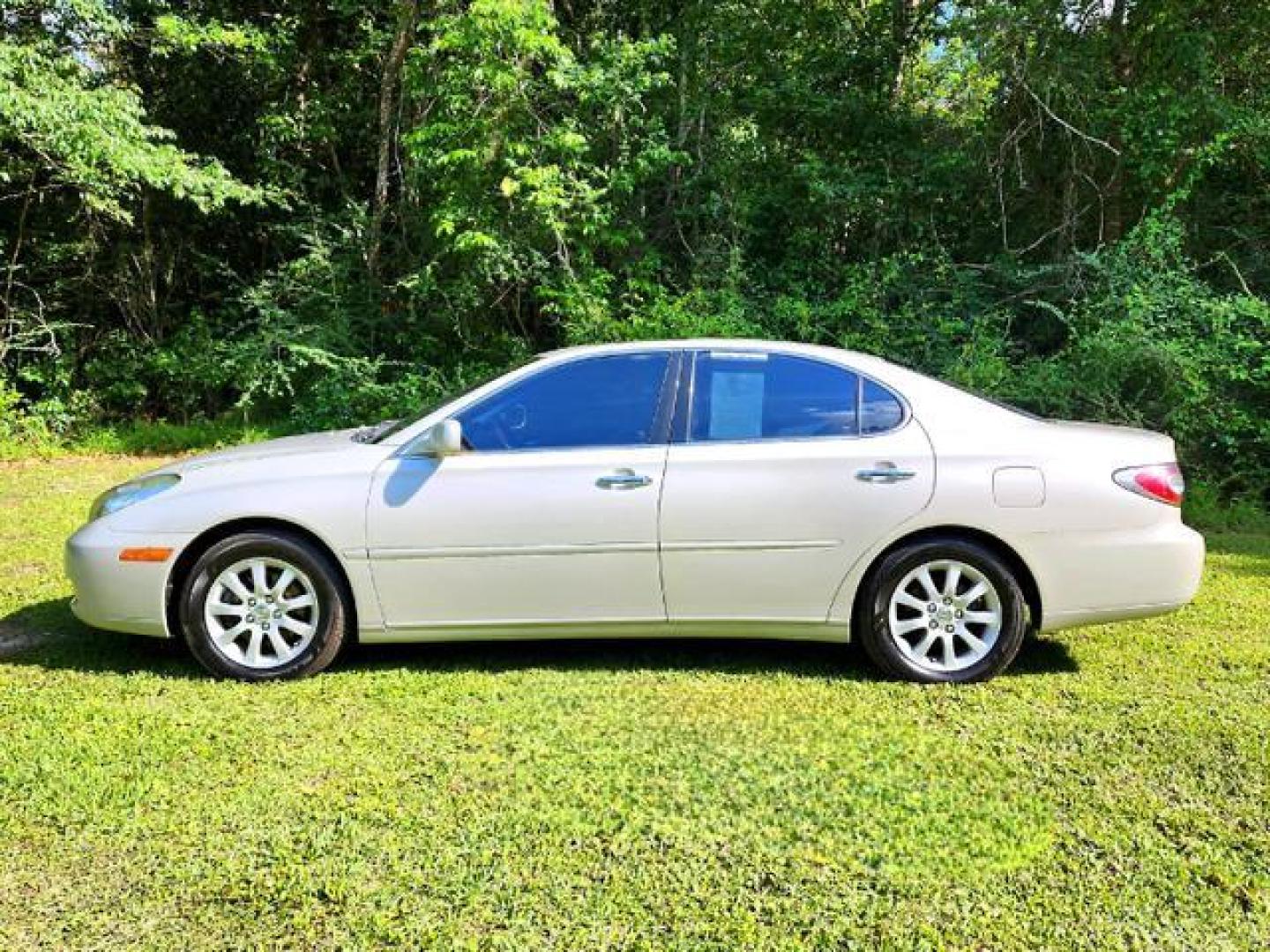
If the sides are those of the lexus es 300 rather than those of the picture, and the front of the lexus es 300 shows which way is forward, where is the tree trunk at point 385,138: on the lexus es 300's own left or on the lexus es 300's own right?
on the lexus es 300's own right

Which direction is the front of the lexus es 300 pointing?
to the viewer's left
